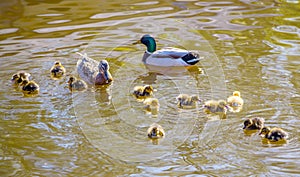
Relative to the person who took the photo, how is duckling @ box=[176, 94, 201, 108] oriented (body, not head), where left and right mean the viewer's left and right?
facing to the right of the viewer

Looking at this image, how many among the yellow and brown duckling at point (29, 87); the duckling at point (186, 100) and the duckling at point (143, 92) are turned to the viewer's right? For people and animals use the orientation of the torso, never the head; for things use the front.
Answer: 2

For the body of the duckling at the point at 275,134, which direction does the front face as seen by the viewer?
to the viewer's left

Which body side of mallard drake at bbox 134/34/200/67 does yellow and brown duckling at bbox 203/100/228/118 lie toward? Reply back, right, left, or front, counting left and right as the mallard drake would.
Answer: left

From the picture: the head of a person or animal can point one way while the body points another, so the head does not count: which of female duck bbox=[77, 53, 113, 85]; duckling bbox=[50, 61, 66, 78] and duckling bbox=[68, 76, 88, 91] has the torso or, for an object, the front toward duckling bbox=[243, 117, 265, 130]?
the female duck

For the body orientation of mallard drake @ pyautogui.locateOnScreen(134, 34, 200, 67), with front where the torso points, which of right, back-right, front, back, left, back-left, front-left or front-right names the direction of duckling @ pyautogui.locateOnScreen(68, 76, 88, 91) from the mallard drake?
front-left

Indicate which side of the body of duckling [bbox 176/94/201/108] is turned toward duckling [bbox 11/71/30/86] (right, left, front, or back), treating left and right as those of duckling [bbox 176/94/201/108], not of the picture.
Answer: back
